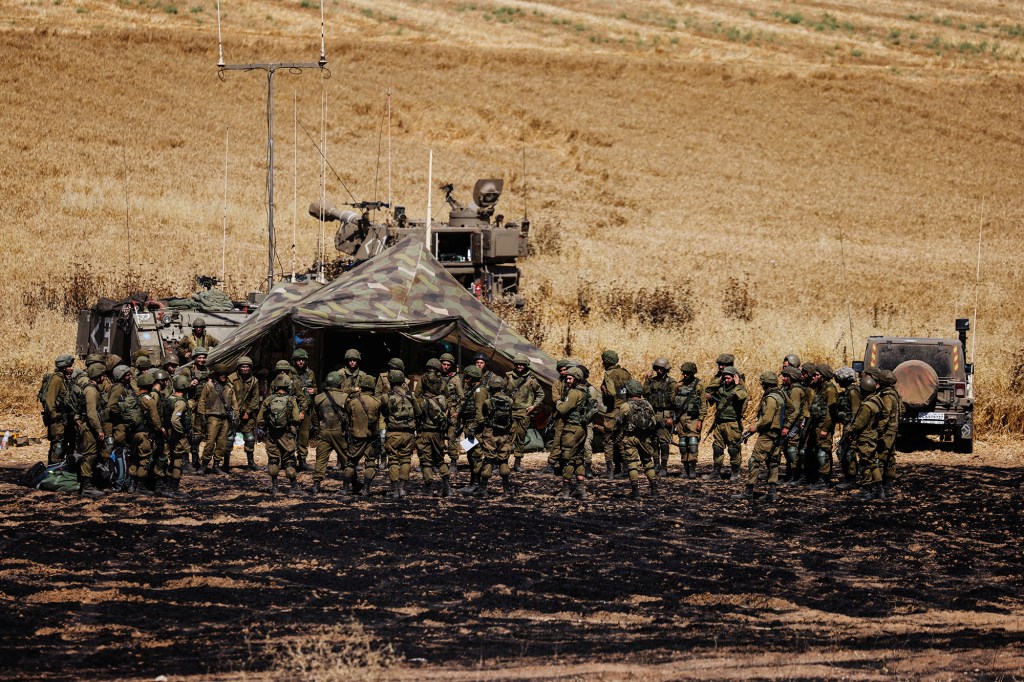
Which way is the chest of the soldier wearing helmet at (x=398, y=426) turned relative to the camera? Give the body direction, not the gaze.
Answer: away from the camera

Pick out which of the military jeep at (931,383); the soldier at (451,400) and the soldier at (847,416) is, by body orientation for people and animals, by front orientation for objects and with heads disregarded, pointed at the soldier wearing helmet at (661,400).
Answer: the soldier at (847,416)

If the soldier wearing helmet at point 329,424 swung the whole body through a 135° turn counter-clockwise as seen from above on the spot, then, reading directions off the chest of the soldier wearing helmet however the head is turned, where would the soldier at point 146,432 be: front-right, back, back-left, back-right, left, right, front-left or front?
front-right

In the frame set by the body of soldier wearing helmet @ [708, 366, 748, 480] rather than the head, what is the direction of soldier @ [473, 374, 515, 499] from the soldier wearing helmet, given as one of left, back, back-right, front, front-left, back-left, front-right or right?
front

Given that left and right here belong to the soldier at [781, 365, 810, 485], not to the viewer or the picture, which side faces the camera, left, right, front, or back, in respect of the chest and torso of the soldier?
left

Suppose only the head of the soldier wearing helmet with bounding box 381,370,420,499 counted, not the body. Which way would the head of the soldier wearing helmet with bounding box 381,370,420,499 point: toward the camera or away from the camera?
away from the camera

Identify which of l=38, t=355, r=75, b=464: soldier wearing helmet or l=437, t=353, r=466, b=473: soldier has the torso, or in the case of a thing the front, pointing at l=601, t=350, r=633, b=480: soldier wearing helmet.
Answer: l=38, t=355, r=75, b=464: soldier wearing helmet

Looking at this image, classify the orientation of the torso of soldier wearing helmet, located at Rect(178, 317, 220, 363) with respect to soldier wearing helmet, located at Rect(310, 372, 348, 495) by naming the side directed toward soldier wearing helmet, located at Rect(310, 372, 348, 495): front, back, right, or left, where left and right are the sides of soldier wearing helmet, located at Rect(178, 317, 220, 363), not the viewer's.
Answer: front

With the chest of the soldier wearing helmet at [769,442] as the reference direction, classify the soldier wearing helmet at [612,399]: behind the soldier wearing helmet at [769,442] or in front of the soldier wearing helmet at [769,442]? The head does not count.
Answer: in front

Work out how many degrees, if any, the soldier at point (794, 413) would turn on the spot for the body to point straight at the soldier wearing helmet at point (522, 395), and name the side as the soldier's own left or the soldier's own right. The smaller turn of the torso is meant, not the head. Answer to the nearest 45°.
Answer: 0° — they already face them

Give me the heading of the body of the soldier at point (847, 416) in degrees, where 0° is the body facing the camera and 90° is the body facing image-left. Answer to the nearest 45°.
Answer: approximately 90°

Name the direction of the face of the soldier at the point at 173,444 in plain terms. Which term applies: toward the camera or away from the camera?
away from the camera

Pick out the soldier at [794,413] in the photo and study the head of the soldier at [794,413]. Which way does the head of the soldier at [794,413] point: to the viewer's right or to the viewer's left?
to the viewer's left

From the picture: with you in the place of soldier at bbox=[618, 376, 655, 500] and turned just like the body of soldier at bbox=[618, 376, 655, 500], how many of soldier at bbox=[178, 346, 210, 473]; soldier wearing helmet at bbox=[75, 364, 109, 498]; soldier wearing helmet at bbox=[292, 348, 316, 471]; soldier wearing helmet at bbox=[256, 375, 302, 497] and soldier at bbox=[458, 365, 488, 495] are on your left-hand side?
5

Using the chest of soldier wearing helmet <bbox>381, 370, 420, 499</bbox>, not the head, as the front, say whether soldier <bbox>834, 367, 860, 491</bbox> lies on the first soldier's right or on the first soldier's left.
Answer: on the first soldier's right

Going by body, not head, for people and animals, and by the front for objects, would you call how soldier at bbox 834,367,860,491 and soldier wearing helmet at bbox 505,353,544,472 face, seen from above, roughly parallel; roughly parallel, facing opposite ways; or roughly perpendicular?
roughly perpendicular

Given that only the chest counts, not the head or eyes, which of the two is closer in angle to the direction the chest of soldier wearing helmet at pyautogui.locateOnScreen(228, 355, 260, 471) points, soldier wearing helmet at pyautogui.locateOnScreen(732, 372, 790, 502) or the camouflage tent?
the soldier wearing helmet

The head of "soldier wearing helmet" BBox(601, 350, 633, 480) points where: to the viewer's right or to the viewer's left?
to the viewer's left

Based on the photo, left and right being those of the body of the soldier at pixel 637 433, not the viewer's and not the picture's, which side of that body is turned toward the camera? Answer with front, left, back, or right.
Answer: back

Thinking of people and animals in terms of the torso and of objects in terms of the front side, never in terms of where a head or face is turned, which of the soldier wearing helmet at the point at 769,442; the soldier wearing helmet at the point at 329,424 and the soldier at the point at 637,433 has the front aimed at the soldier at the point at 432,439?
the soldier wearing helmet at the point at 769,442
